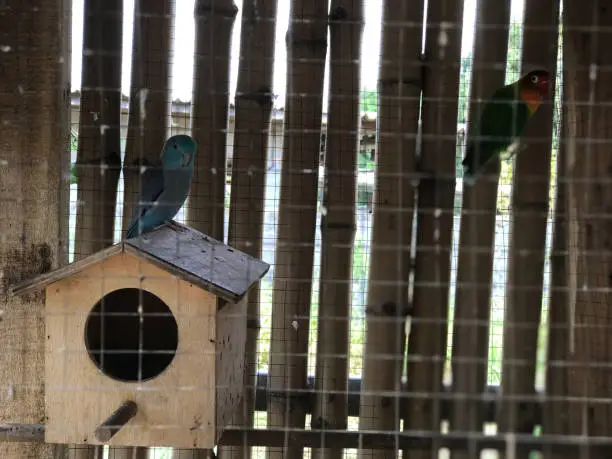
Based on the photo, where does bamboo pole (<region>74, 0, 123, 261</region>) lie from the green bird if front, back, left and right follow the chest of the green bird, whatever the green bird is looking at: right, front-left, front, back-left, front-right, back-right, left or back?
back

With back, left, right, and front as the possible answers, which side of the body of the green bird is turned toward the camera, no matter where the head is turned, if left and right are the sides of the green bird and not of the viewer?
right

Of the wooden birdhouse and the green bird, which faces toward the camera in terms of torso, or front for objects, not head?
the wooden birdhouse

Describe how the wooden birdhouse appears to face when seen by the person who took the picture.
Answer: facing the viewer

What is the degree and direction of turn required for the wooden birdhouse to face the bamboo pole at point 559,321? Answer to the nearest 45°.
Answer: approximately 90° to its left

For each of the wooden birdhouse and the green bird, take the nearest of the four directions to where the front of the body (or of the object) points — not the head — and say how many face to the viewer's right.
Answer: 1
